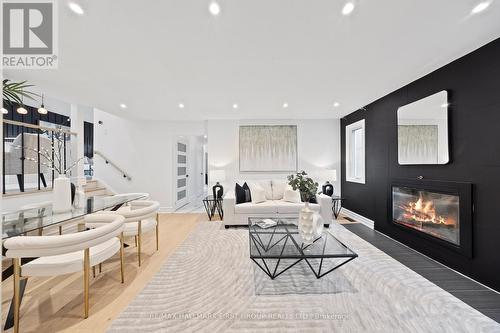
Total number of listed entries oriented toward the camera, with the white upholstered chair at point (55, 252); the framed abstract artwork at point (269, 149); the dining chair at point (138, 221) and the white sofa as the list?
2

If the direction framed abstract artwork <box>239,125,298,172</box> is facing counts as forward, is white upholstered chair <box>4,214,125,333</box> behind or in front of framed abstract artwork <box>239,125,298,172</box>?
in front

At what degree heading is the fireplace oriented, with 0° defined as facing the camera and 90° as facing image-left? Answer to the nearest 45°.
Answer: approximately 45°

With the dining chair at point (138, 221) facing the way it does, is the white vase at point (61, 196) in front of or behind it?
in front

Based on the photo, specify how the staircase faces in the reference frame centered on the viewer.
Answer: facing the viewer and to the right of the viewer

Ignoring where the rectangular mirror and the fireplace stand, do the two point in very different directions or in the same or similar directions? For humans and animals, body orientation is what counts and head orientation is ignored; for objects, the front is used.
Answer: same or similar directions

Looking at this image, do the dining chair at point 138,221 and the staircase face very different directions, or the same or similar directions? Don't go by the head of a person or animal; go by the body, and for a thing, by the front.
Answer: very different directions

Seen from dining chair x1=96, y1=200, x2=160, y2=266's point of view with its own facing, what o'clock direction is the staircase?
The staircase is roughly at 1 o'clock from the dining chair.

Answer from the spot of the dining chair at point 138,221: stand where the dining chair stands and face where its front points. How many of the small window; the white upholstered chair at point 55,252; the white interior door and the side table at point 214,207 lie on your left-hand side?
1

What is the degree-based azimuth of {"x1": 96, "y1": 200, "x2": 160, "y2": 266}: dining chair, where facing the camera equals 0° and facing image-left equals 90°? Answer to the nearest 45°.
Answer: approximately 135°

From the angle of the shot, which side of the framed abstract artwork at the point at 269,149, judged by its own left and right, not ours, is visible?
front
